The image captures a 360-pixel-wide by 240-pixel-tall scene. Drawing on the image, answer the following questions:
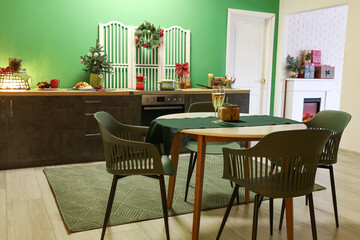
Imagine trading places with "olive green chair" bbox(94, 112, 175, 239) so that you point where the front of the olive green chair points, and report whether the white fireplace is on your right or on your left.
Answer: on your left

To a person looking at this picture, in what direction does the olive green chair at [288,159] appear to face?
facing away from the viewer and to the left of the viewer

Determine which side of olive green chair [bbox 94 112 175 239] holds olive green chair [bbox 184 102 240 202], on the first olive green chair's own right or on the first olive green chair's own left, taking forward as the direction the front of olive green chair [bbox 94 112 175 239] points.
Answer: on the first olive green chair's own left

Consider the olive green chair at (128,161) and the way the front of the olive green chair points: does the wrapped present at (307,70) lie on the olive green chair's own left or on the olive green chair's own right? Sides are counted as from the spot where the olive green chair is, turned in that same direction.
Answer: on the olive green chair's own left

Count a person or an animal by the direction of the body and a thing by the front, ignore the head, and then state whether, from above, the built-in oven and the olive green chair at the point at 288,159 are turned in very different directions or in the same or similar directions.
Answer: very different directions

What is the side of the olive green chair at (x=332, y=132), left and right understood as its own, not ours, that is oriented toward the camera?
left

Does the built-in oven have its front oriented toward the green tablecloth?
yes

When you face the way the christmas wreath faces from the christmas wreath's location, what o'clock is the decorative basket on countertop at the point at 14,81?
The decorative basket on countertop is roughly at 2 o'clock from the christmas wreath.

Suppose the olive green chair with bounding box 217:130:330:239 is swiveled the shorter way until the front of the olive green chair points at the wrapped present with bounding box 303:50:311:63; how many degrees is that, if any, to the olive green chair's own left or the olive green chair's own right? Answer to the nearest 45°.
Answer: approximately 45° to the olive green chair's own right

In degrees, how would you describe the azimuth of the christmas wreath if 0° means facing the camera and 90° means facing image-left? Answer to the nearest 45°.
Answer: approximately 0°

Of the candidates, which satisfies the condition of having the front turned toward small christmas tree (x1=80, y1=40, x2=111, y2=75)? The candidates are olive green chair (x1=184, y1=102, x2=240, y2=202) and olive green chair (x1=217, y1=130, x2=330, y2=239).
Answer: olive green chair (x1=217, y1=130, x2=330, y2=239)

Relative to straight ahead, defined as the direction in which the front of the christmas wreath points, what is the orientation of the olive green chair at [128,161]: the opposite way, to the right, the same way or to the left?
to the left

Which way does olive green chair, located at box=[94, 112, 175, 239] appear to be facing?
to the viewer's right

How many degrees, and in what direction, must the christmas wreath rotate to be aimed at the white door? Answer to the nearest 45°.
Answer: approximately 135° to its left
